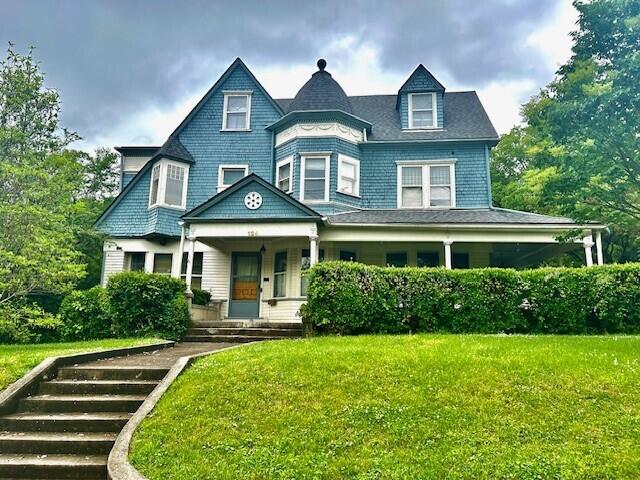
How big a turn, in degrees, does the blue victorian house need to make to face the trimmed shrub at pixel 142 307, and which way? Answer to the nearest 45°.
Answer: approximately 45° to its right

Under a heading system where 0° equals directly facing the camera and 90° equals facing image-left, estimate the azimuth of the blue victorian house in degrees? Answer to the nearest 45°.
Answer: approximately 0°

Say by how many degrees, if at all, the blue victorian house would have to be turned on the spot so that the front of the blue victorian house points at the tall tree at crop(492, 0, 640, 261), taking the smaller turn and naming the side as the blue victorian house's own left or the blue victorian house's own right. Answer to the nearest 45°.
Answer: approximately 45° to the blue victorian house's own left

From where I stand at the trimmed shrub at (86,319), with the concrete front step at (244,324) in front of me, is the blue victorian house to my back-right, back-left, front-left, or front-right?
front-left
